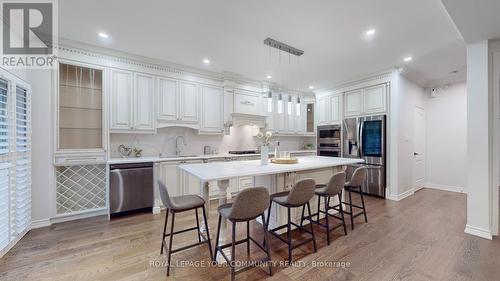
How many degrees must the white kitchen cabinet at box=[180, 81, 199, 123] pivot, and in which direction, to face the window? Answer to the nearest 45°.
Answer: approximately 90° to its right

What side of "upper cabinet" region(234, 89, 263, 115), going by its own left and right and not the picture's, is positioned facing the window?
right

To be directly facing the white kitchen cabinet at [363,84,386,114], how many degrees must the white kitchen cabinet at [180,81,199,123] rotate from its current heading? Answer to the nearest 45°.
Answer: approximately 45° to its left

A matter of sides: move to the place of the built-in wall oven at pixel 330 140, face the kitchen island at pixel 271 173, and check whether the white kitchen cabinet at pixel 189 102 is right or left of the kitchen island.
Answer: right

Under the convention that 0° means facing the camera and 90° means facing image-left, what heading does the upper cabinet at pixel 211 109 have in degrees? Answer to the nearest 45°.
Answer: approximately 315°

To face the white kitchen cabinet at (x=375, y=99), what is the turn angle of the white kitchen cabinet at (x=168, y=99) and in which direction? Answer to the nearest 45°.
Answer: approximately 45° to its left
